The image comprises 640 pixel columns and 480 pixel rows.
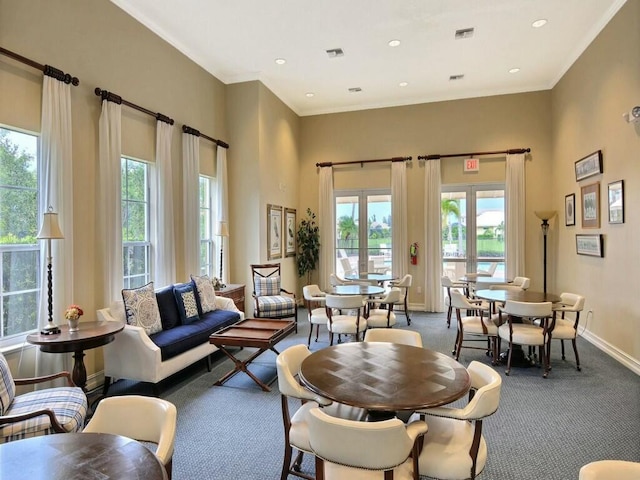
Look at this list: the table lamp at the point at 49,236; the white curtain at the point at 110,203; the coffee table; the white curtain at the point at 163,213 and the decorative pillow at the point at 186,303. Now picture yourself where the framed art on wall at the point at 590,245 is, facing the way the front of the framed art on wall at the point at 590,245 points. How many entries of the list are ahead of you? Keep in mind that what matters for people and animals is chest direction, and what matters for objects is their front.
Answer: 5

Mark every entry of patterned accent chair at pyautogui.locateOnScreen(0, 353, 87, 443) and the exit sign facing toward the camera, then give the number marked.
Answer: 1

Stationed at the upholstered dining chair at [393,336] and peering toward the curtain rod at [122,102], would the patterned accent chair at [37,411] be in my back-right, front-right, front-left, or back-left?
front-left

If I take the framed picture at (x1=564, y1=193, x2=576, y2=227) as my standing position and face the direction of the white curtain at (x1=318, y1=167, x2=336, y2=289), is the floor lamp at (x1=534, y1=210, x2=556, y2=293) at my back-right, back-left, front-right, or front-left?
front-right

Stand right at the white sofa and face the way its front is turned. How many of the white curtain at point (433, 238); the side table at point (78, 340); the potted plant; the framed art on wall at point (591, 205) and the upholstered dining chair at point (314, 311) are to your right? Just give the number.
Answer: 1

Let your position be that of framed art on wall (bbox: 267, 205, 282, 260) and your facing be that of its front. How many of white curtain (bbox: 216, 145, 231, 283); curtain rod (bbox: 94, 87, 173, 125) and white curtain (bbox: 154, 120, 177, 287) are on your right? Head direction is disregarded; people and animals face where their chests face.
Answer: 3

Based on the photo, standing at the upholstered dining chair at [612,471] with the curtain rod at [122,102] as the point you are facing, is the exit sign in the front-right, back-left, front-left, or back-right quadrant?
front-right

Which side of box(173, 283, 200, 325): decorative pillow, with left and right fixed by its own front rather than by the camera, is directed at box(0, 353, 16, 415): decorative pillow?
right

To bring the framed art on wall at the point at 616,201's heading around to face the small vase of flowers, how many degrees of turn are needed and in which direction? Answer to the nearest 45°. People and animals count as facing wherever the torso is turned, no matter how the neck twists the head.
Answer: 0° — it already faces it

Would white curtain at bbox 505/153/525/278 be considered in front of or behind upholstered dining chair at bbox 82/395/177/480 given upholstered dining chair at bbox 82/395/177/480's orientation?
behind

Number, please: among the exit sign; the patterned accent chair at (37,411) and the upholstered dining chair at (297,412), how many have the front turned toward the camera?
1

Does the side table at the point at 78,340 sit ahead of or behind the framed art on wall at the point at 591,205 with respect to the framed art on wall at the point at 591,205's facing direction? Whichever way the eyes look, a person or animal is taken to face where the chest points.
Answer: ahead

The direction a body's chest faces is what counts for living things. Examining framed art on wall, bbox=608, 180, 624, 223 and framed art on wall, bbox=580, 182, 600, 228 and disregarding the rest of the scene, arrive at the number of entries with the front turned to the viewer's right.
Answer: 0

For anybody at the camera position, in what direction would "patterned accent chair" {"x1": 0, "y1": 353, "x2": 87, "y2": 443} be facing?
facing to the right of the viewer

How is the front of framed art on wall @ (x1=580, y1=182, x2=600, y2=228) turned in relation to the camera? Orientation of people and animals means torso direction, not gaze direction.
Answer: facing the viewer and to the left of the viewer

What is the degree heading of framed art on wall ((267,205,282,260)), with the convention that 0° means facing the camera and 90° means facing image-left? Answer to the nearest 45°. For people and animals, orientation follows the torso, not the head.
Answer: approximately 315°

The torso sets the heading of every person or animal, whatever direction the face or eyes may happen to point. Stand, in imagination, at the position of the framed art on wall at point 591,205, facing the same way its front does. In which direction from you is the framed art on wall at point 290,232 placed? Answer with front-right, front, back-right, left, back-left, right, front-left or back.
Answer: front-right

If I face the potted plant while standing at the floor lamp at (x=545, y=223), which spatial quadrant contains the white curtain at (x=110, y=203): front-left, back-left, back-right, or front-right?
front-left
